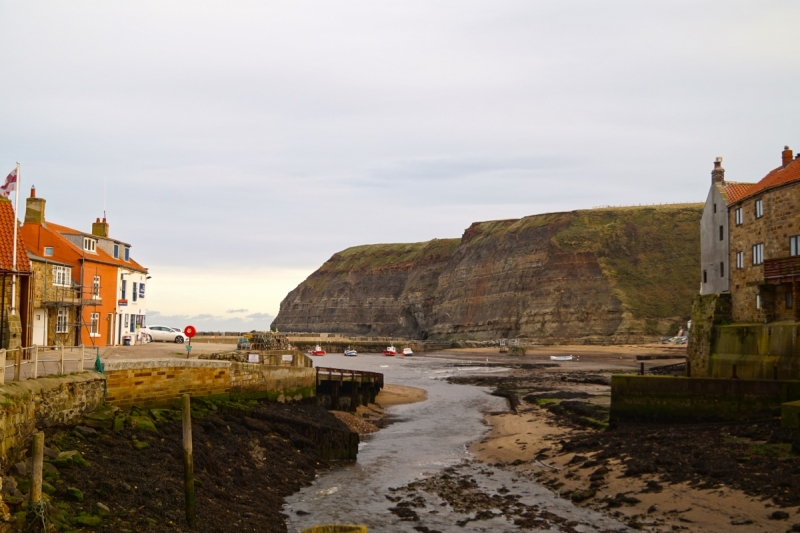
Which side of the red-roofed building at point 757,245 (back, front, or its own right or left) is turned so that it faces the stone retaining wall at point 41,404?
front

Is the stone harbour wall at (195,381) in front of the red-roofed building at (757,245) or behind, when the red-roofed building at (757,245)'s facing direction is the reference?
in front

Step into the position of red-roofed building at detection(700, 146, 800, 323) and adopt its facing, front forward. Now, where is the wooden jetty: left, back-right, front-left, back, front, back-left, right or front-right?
front-right

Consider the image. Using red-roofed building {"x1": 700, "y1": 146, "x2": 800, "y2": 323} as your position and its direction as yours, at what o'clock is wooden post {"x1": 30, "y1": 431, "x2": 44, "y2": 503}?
The wooden post is roughly at 11 o'clock from the red-roofed building.

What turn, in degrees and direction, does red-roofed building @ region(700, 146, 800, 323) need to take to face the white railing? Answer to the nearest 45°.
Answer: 0° — it already faces it

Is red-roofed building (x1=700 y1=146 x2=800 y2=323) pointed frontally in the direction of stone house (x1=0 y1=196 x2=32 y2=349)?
yes

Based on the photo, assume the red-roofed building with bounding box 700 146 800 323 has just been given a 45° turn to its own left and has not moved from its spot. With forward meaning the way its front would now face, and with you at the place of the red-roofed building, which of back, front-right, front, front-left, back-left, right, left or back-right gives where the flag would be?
front-right

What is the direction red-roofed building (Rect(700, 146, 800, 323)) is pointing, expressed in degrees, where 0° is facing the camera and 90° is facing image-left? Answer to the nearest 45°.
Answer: approximately 45°

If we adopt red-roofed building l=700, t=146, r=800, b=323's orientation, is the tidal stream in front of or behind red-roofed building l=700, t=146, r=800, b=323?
in front
